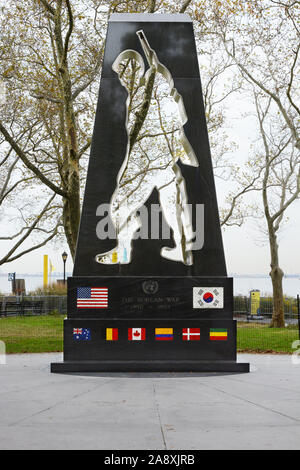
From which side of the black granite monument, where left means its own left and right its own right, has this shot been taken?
front

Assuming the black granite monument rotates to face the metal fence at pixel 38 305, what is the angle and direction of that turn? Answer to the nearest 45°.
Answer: approximately 180°
